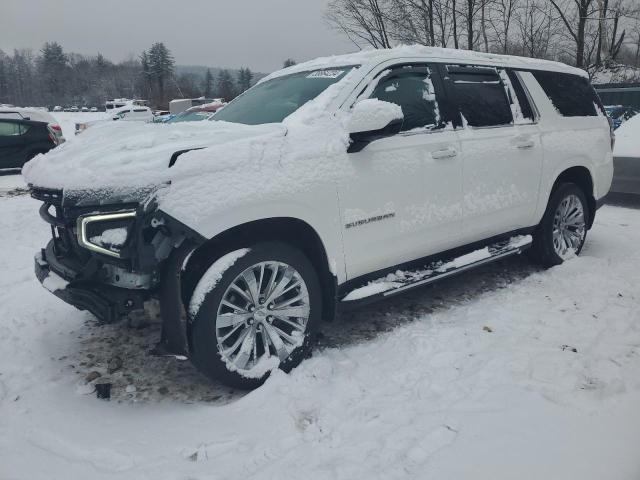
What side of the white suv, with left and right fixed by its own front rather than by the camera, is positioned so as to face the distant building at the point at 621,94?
back

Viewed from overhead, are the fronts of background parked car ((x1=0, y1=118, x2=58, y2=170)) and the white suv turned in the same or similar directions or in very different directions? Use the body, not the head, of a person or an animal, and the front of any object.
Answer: same or similar directions

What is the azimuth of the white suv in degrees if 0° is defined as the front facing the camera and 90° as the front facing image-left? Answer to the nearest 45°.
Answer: approximately 45°

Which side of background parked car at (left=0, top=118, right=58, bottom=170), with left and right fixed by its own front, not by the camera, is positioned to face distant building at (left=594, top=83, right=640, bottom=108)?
back

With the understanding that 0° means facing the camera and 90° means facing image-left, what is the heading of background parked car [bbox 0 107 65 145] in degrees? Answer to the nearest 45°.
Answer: approximately 90°

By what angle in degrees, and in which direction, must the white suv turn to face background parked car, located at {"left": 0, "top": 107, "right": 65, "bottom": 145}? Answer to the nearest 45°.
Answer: approximately 90° to its right
